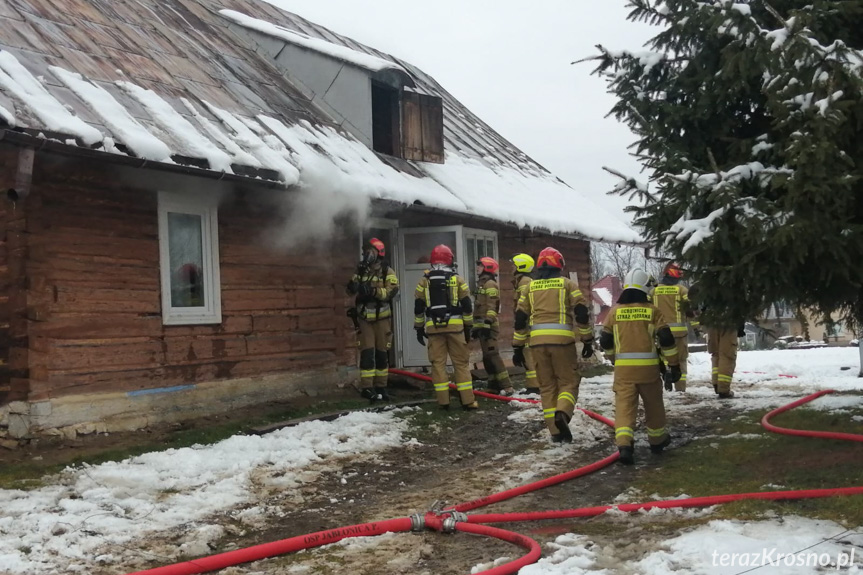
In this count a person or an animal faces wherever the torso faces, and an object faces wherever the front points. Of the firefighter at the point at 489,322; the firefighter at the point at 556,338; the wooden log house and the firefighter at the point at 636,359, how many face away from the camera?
2

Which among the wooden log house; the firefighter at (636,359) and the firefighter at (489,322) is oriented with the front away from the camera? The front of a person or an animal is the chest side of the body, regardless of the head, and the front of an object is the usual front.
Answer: the firefighter at (636,359)

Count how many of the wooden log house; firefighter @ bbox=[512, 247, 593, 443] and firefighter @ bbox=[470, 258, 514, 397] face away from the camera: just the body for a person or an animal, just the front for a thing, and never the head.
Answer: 1

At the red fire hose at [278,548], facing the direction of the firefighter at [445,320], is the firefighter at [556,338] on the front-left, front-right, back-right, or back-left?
front-right

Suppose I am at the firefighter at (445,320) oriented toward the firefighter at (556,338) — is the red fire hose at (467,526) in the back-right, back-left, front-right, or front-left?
front-right

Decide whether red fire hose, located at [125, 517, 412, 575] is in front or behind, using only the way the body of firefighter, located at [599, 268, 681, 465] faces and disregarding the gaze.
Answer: behind

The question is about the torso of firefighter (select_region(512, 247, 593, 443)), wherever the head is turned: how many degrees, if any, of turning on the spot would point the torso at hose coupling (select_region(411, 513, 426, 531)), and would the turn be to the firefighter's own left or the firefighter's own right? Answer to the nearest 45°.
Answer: approximately 180°

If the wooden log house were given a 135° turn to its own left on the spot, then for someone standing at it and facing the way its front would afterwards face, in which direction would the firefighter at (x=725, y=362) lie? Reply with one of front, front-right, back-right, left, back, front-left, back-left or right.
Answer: right

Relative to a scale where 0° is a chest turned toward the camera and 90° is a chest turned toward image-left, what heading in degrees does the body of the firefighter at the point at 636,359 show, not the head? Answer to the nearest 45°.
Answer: approximately 180°

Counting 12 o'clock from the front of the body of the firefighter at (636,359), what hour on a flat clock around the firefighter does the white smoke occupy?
The white smoke is roughly at 10 o'clock from the firefighter.

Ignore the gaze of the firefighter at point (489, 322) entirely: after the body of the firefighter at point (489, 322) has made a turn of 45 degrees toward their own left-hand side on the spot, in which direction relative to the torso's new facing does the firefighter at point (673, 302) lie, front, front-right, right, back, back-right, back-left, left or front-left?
back-left

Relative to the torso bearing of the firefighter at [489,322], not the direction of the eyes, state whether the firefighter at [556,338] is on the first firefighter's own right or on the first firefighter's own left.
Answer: on the first firefighter's own left

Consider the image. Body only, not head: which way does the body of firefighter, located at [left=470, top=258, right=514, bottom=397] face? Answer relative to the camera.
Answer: to the viewer's left

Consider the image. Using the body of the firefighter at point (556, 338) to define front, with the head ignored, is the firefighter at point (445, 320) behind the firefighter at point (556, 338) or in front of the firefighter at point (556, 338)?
in front

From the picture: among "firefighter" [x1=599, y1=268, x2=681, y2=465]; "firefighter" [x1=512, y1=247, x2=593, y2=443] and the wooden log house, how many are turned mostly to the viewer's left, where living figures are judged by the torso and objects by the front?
0

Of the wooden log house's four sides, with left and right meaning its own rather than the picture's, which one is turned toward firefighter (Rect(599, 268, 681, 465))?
front

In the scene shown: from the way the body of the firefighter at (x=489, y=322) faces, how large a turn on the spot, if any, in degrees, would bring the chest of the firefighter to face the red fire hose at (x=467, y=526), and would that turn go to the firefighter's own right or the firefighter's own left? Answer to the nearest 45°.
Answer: approximately 90° to the firefighter's own left

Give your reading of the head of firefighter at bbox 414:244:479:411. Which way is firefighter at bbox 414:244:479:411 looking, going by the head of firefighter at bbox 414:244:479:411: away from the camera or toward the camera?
away from the camera

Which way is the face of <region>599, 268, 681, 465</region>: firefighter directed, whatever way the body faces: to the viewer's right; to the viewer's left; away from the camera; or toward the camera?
away from the camera

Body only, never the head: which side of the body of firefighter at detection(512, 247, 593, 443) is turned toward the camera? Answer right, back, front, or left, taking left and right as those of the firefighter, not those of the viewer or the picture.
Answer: back
